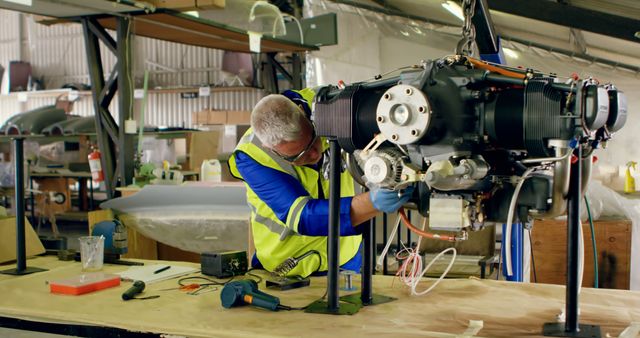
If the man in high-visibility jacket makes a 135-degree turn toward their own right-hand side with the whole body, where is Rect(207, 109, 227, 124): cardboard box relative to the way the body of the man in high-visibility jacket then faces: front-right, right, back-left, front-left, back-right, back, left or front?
right

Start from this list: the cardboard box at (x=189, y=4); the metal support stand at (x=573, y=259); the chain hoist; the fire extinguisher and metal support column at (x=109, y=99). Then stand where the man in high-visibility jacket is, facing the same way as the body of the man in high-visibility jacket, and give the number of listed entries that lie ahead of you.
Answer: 2

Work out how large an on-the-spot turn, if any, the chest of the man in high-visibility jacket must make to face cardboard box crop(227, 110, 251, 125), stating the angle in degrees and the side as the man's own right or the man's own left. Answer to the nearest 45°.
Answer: approximately 135° to the man's own left

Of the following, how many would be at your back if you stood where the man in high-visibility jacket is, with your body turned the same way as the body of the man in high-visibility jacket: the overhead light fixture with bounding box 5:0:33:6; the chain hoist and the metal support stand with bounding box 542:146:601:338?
1

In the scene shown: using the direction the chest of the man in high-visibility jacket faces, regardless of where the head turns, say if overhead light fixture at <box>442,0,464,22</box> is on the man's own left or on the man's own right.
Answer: on the man's own left

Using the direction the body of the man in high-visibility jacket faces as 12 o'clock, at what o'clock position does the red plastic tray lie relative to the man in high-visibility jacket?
The red plastic tray is roughly at 4 o'clock from the man in high-visibility jacket.

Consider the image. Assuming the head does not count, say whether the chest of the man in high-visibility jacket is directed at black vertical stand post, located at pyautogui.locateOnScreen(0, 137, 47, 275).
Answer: no

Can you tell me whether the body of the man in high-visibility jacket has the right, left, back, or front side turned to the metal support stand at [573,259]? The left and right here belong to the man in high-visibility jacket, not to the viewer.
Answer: front

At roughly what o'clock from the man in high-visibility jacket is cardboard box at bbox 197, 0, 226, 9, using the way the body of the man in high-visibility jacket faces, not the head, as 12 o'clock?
The cardboard box is roughly at 7 o'clock from the man in high-visibility jacket.

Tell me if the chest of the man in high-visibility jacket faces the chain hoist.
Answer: yes

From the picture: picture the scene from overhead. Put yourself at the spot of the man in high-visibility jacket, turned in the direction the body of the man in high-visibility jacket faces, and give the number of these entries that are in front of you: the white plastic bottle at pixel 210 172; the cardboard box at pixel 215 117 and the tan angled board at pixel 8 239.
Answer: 0

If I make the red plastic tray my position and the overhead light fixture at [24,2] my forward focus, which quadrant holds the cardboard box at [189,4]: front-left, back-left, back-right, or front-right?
front-right

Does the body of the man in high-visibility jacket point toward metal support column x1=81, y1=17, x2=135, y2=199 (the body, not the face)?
no

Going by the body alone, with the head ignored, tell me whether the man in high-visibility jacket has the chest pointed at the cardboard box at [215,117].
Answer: no

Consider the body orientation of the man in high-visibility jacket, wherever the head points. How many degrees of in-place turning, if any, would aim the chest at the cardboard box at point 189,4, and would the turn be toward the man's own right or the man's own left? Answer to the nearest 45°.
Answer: approximately 135° to the man's own left
